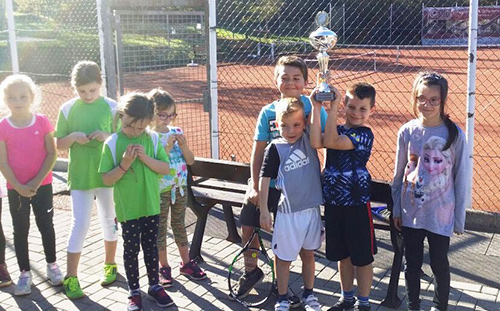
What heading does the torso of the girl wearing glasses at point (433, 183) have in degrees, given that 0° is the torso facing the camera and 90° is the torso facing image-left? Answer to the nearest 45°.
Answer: approximately 0°

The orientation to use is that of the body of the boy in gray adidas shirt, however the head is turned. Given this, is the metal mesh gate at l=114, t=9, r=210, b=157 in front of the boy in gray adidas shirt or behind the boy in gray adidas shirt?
behind

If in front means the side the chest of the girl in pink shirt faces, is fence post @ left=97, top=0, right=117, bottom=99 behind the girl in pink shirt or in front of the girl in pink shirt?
behind

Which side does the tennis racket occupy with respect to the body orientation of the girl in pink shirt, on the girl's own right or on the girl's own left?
on the girl's own left

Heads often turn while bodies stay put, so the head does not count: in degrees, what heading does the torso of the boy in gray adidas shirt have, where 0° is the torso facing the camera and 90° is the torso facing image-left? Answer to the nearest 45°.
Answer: approximately 0°

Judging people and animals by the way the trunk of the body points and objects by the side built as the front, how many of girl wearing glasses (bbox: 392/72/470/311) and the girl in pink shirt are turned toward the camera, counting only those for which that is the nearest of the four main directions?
2
